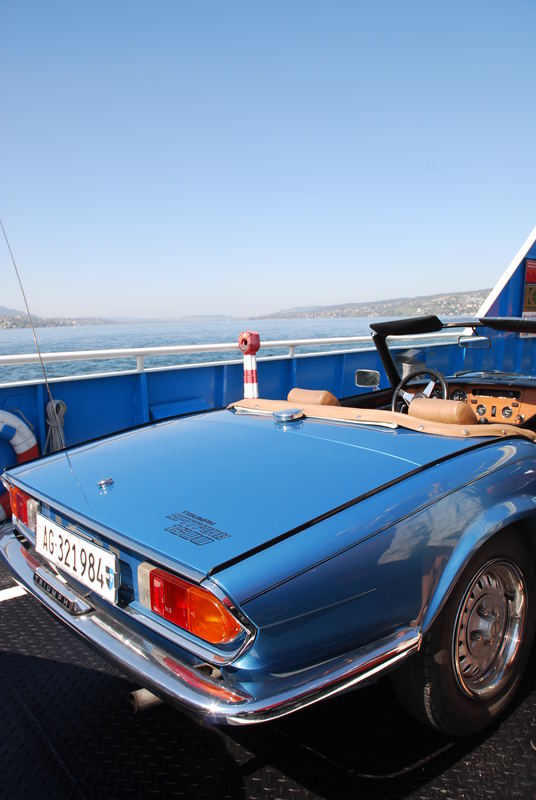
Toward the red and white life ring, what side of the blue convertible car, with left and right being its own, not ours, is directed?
left

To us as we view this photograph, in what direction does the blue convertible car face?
facing away from the viewer and to the right of the viewer

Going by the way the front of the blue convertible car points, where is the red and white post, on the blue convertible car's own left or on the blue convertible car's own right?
on the blue convertible car's own left

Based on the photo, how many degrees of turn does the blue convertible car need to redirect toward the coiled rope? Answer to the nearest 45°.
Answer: approximately 90° to its left
